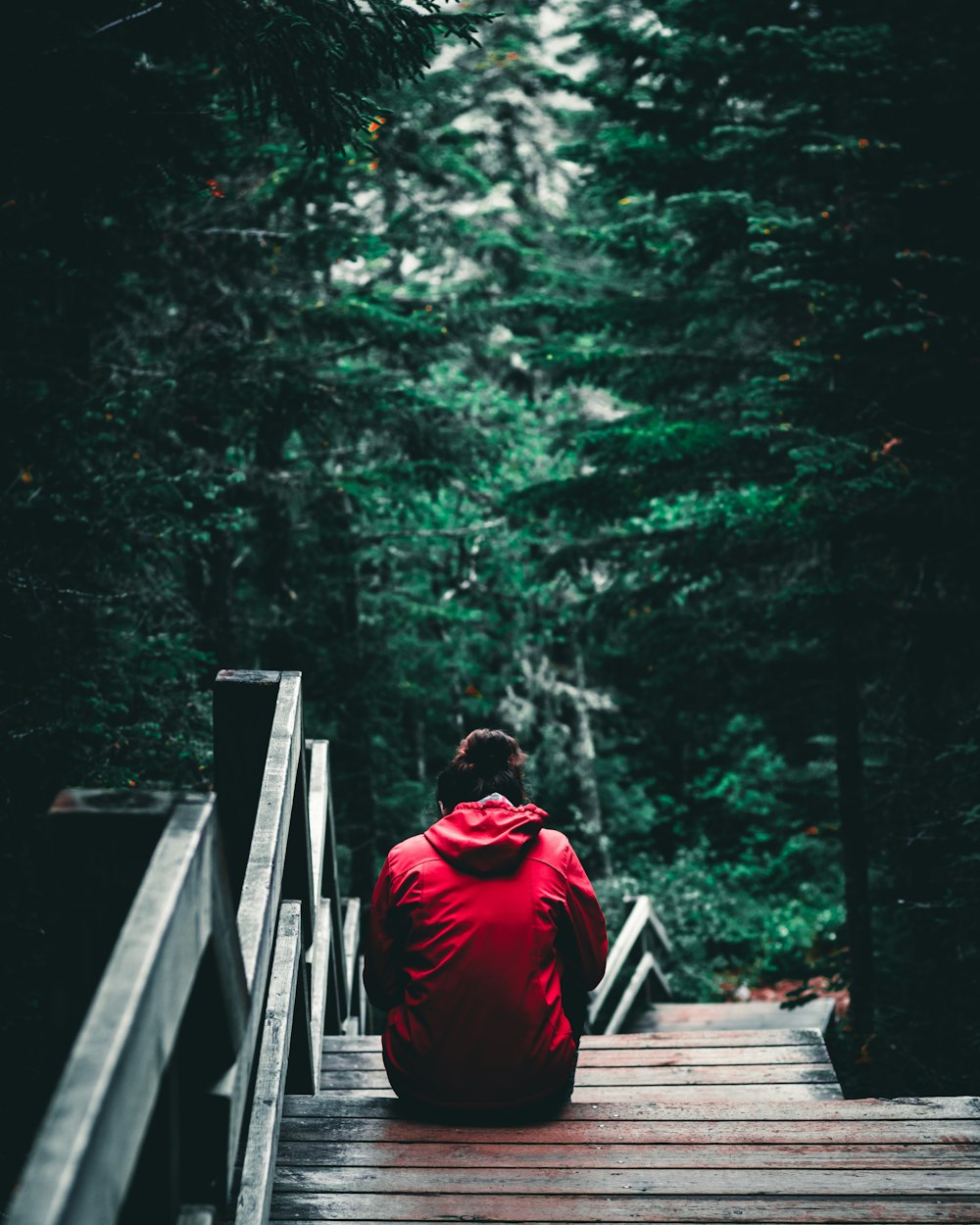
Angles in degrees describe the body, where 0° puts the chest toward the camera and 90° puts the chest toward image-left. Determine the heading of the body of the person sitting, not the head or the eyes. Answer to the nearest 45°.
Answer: approximately 180°

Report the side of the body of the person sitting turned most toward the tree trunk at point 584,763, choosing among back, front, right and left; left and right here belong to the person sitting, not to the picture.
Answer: front

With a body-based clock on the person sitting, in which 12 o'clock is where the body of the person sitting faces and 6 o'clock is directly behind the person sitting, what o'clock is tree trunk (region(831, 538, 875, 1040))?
The tree trunk is roughly at 1 o'clock from the person sitting.

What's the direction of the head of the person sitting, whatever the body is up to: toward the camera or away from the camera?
away from the camera
